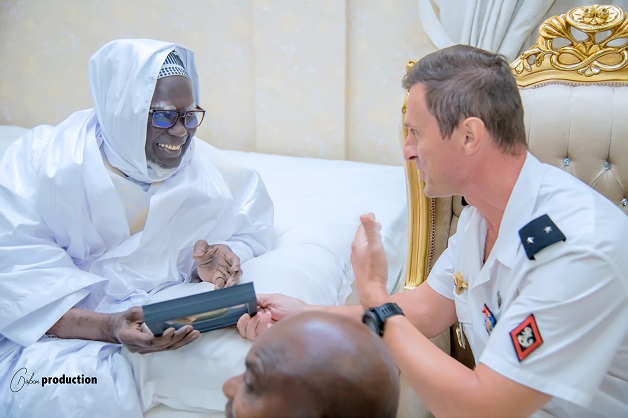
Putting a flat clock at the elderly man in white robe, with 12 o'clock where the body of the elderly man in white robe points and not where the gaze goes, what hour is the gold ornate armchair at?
The gold ornate armchair is roughly at 11 o'clock from the elderly man in white robe.

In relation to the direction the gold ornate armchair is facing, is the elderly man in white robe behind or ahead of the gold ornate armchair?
ahead

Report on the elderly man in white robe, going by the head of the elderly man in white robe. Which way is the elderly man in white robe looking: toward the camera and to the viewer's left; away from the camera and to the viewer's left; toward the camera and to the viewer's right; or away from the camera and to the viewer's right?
toward the camera and to the viewer's right

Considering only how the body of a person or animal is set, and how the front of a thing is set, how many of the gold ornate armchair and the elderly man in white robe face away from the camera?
0

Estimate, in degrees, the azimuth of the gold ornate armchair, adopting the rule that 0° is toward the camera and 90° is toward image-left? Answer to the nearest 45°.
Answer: approximately 45°

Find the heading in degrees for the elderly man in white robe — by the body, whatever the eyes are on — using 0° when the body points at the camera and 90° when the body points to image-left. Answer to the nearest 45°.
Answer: approximately 315°
